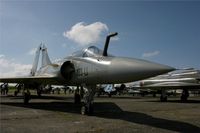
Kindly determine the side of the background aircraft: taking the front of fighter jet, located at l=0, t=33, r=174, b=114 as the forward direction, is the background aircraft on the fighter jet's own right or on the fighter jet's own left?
on the fighter jet's own left

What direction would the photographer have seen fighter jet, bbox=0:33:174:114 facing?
facing the viewer and to the right of the viewer

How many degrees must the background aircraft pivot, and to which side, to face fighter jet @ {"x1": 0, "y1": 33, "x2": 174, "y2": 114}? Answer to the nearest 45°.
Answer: approximately 90° to its left

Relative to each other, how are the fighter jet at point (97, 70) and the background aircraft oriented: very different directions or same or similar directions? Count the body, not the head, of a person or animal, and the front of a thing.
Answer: very different directions

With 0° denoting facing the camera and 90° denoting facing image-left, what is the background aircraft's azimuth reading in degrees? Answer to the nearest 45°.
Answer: approximately 90°

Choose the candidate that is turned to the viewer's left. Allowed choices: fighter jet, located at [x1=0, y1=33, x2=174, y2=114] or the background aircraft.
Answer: the background aircraft

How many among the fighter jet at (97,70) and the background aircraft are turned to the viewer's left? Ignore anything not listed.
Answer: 1
